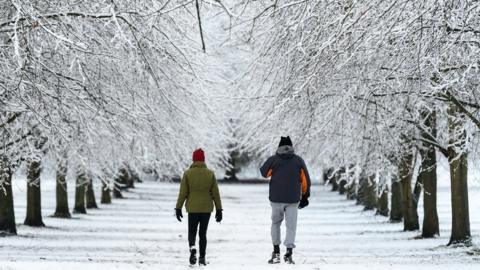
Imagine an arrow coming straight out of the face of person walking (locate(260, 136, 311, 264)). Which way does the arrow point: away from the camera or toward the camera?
away from the camera

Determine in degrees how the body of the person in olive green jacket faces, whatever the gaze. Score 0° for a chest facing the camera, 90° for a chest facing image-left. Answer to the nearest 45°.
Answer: approximately 180°

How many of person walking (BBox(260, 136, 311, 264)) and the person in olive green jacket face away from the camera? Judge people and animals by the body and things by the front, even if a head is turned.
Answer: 2

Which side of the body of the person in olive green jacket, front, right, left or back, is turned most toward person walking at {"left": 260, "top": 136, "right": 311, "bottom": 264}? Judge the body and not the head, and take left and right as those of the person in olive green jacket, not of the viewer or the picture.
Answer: right

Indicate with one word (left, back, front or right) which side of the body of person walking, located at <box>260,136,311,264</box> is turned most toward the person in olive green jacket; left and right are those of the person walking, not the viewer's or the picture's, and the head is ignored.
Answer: left

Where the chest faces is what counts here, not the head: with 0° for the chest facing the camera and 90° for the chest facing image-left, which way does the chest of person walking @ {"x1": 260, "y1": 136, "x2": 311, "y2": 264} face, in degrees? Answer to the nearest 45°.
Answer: approximately 180°

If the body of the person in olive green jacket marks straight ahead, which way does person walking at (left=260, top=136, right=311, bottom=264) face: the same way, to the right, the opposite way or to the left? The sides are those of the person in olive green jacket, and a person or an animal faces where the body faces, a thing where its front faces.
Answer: the same way
